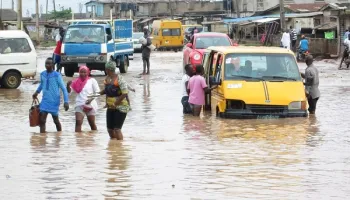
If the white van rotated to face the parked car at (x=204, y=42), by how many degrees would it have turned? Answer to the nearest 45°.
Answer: approximately 180°

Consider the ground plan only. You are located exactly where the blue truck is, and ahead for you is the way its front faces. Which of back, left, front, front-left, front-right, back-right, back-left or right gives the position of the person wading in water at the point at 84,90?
front-left

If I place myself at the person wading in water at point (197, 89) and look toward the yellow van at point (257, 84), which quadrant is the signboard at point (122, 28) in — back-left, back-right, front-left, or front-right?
back-left

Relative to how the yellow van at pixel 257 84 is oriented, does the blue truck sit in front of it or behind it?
behind

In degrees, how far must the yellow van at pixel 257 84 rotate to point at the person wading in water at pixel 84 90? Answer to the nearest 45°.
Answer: approximately 45° to its right

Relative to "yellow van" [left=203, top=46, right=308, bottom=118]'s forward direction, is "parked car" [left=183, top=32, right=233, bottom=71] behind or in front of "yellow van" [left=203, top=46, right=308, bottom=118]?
behind

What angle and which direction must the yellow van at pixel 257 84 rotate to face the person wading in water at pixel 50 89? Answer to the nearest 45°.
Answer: approximately 45° to its right

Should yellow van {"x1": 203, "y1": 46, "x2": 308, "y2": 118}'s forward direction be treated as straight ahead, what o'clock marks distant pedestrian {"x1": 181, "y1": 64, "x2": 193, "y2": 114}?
The distant pedestrian is roughly at 4 o'clock from the yellow van.

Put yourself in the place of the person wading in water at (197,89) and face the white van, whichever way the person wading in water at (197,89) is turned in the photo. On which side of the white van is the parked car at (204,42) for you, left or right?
right

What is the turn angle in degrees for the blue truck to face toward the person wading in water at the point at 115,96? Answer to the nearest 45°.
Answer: approximately 45° to its left

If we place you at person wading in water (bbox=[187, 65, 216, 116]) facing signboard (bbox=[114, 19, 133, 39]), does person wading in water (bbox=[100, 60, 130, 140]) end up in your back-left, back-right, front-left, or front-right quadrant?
back-left
